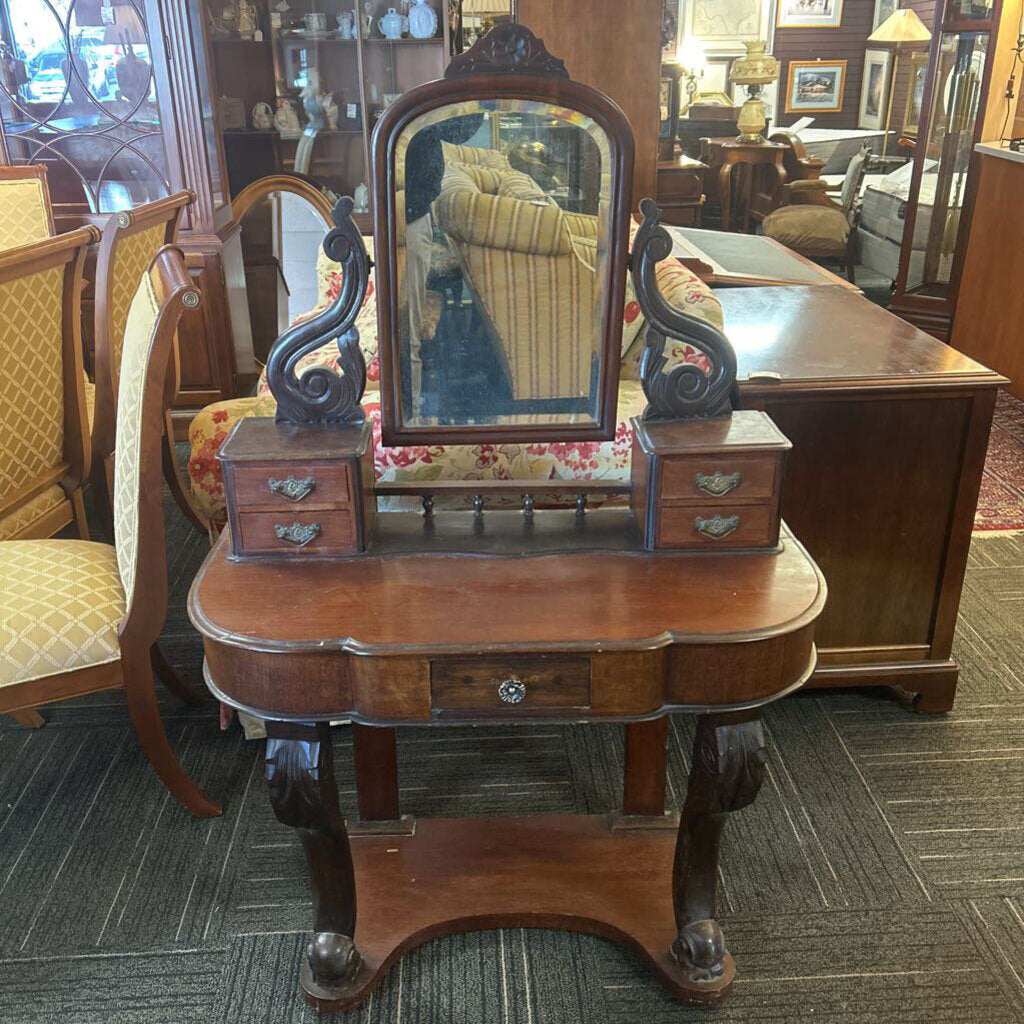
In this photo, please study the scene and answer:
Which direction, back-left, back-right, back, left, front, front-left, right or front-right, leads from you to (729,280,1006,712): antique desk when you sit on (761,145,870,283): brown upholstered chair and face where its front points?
left

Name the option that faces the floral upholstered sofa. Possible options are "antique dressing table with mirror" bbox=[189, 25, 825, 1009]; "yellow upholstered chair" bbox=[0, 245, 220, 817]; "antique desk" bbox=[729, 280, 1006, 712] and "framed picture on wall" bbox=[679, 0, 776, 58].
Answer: the framed picture on wall

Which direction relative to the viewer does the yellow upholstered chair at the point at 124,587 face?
to the viewer's left

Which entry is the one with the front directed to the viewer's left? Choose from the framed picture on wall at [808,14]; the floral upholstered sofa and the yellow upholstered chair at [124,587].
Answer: the yellow upholstered chair

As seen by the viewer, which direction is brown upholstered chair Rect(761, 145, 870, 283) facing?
to the viewer's left

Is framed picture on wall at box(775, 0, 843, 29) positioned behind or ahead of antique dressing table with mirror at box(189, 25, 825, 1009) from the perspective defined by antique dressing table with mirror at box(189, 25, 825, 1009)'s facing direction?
behind
